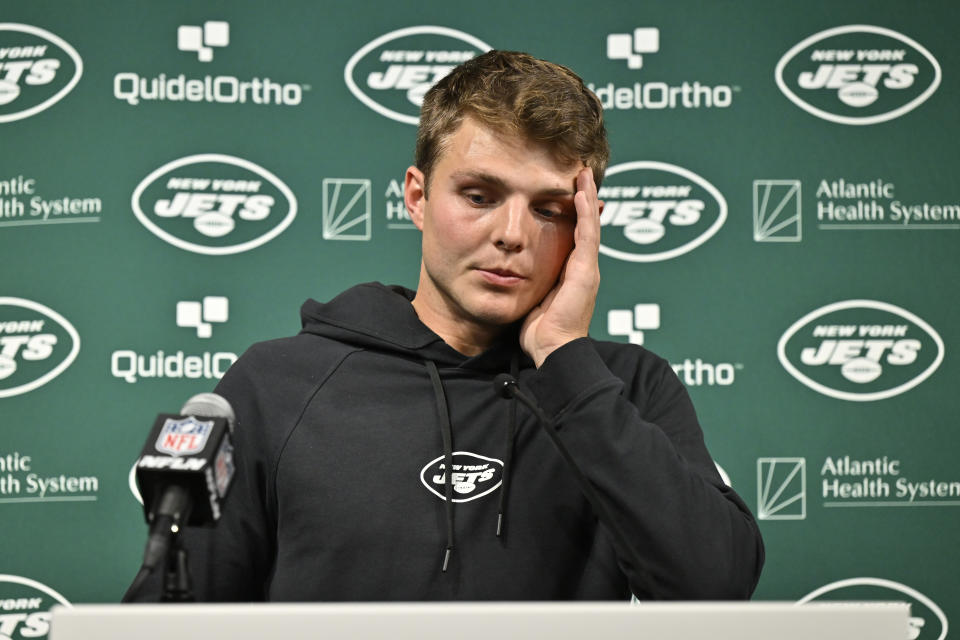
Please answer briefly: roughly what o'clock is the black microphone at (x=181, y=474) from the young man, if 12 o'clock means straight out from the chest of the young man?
The black microphone is roughly at 1 o'clock from the young man.

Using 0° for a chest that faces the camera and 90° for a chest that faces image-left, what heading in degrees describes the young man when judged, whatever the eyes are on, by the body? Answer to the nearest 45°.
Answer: approximately 0°
